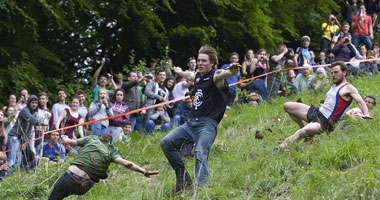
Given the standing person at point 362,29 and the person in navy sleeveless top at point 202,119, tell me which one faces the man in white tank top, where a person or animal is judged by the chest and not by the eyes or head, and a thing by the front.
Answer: the standing person

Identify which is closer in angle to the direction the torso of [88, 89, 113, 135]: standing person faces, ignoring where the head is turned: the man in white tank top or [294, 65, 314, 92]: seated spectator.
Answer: the man in white tank top

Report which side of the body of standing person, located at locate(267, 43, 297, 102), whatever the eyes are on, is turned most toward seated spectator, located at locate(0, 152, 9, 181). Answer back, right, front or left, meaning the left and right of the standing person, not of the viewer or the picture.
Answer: right

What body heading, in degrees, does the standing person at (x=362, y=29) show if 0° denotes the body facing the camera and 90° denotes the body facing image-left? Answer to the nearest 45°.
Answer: approximately 0°

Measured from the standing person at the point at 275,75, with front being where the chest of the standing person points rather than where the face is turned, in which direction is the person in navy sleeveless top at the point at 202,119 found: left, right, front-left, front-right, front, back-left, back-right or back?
front-right

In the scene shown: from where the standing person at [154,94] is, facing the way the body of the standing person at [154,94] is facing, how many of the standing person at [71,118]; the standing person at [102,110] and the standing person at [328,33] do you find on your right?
2

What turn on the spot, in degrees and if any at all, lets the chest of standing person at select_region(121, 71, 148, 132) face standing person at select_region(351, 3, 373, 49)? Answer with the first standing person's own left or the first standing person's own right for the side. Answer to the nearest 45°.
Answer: approximately 90° to the first standing person's own left

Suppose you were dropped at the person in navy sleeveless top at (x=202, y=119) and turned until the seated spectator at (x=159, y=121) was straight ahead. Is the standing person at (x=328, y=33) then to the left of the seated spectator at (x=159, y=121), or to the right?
right

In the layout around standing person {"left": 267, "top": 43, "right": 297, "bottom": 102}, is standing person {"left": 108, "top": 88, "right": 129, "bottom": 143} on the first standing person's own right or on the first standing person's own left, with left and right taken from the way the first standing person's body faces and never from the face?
on the first standing person's own right
